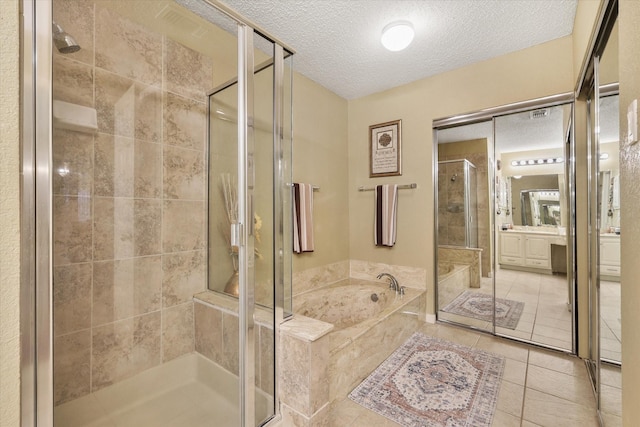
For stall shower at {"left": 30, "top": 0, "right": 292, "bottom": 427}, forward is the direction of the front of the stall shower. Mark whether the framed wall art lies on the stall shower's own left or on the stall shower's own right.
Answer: on the stall shower's own left

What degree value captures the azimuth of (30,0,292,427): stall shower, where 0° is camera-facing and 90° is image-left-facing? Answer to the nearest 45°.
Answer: approximately 315°

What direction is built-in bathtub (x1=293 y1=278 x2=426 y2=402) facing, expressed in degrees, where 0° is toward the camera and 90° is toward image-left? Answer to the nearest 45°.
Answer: approximately 315°

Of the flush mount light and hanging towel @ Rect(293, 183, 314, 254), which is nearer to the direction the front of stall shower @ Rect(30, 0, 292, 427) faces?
the flush mount light

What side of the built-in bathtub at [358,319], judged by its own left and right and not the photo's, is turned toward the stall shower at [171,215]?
right
